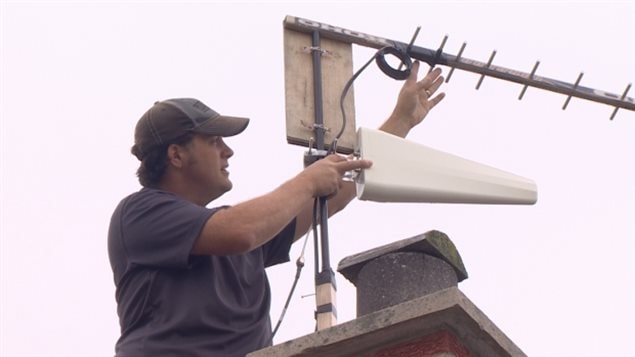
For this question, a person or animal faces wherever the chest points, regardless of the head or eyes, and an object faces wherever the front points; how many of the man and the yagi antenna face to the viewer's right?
2

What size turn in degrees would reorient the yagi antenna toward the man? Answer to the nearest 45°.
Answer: approximately 135° to its right

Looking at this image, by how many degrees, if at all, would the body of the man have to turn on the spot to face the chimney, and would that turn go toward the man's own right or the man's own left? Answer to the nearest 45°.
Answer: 0° — they already face it

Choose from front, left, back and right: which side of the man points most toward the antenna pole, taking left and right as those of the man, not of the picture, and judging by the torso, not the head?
front

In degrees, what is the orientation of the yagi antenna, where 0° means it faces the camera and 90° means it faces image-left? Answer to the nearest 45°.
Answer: approximately 270°

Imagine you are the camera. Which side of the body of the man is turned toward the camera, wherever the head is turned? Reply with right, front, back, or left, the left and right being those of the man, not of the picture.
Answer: right

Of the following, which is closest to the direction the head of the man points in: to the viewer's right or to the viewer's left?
to the viewer's right
